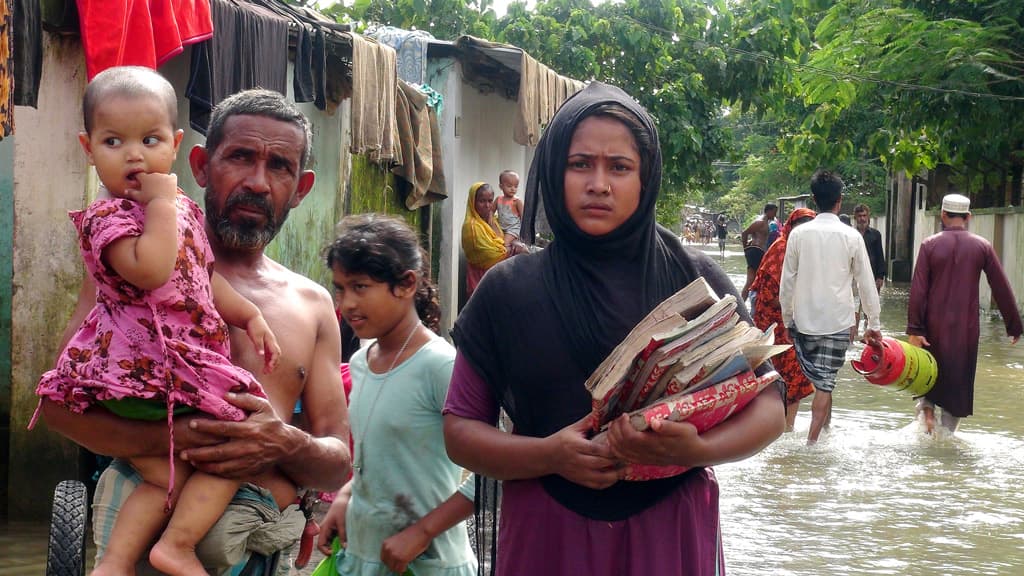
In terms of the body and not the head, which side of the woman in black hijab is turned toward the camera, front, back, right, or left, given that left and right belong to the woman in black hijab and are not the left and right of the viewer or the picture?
front

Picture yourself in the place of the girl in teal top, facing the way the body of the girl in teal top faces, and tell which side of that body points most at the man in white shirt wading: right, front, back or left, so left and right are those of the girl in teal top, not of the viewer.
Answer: back

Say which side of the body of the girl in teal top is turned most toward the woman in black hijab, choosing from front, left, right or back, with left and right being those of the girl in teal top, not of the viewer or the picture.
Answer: left

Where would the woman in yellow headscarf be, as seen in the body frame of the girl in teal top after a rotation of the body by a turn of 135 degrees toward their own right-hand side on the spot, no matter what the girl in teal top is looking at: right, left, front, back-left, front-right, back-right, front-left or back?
front

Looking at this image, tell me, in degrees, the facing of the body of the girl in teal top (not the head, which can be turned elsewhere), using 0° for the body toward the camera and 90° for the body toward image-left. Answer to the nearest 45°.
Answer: approximately 45°

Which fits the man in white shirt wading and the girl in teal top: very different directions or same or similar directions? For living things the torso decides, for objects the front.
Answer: very different directions

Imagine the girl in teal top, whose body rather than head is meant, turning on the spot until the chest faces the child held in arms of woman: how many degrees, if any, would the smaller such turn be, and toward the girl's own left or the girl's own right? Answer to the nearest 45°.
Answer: approximately 135° to the girl's own right

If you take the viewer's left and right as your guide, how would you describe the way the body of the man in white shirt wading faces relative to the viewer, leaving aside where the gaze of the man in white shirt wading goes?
facing away from the viewer

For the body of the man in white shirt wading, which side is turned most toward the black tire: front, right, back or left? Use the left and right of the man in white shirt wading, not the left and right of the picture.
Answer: back

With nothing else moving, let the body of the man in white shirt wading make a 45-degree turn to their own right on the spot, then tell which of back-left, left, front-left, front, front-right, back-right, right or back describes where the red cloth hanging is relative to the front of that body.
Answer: back

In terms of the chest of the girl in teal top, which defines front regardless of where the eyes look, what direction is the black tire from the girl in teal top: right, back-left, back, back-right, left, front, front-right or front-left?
front-right

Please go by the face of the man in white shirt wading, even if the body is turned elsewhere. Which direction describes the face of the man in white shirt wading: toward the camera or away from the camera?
away from the camera
